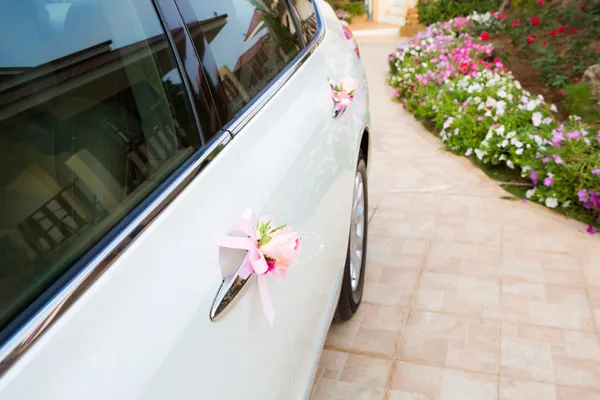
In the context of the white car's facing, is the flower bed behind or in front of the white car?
behind

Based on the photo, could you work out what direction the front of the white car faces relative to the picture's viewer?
facing the viewer and to the left of the viewer

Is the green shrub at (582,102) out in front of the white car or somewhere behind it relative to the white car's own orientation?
behind

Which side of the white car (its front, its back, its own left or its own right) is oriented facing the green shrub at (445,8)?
back
